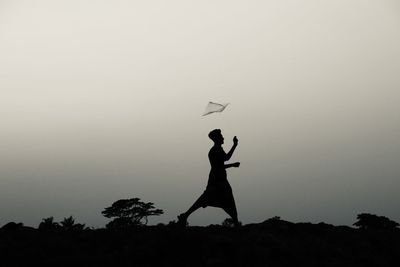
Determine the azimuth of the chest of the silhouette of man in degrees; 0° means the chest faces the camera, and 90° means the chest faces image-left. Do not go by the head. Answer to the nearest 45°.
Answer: approximately 270°
